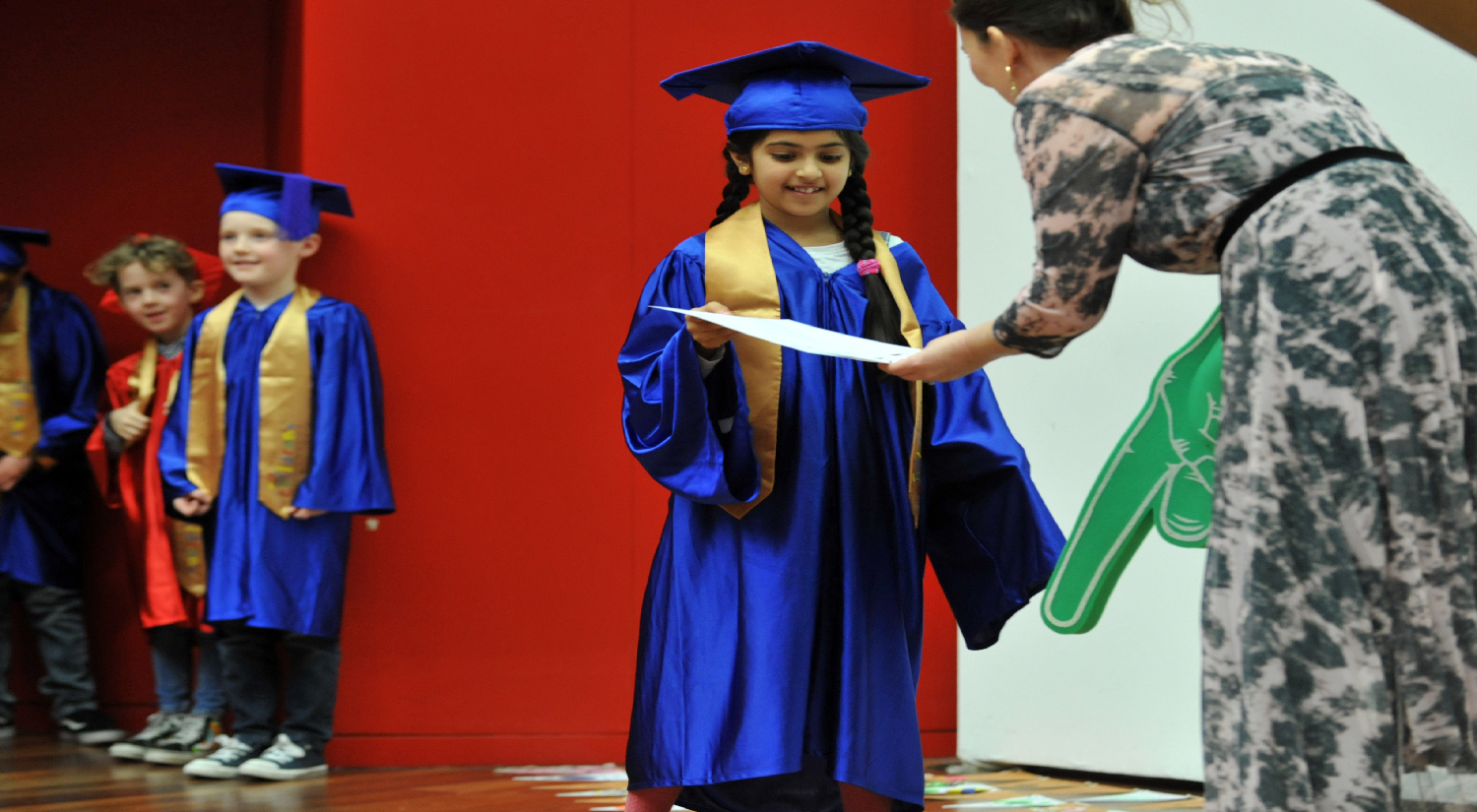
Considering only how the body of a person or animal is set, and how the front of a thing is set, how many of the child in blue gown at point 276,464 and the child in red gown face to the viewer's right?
0

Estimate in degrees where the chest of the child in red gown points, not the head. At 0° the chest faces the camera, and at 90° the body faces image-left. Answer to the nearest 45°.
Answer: approximately 45°

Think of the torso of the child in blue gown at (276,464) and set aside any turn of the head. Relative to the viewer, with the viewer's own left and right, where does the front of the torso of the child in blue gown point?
facing the viewer and to the left of the viewer

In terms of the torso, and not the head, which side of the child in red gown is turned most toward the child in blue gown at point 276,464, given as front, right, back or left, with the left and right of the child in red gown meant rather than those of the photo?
left

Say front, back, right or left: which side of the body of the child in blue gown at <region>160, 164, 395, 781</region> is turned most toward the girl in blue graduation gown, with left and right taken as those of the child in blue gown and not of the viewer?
left

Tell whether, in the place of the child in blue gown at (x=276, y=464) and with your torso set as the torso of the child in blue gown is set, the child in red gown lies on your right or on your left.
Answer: on your right

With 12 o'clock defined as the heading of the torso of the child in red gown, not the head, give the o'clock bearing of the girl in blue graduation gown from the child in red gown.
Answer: The girl in blue graduation gown is roughly at 10 o'clock from the child in red gown.
